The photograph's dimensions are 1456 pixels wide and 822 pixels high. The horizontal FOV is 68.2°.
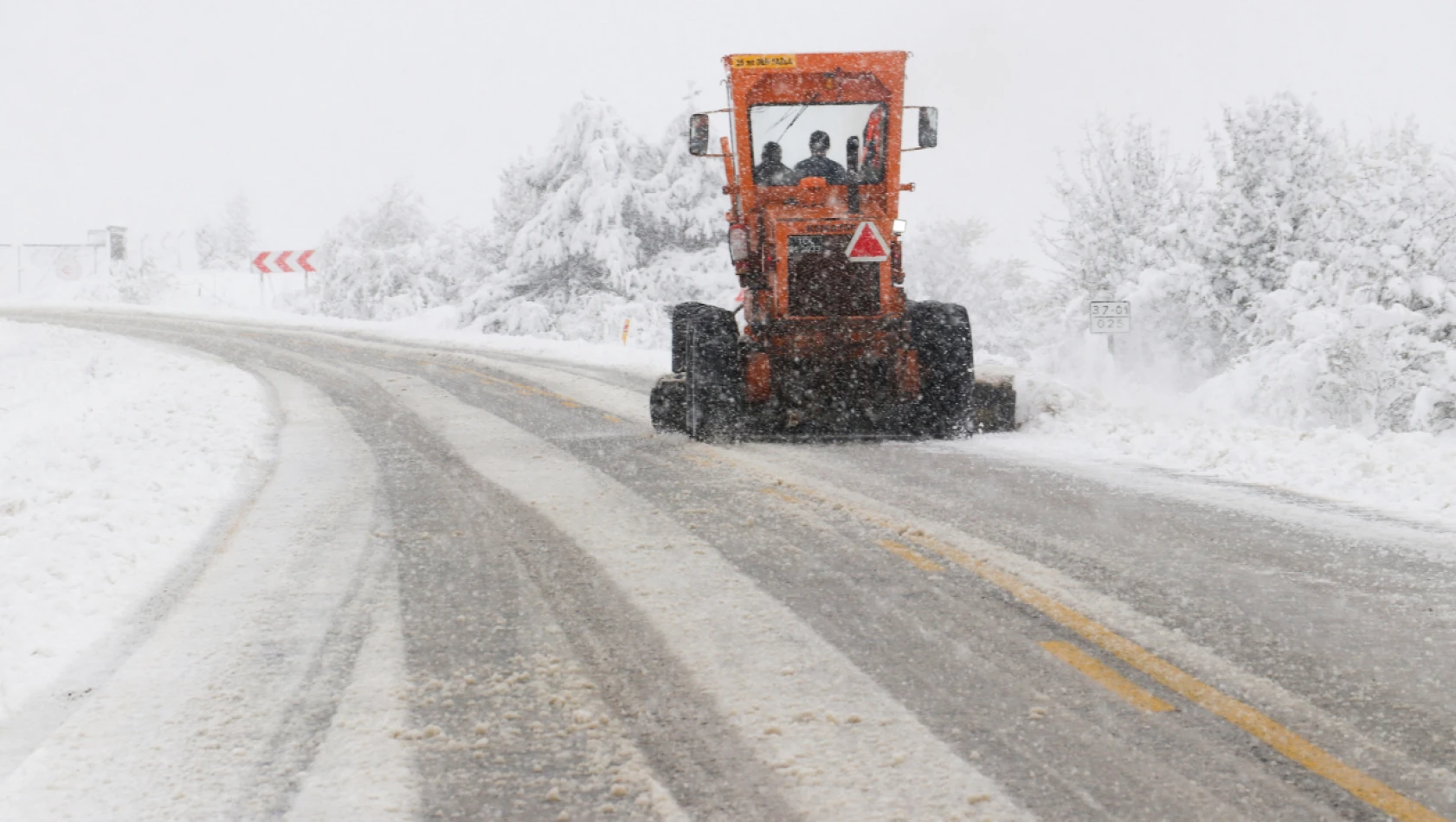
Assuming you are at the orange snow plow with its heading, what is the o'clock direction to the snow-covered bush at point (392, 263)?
The snow-covered bush is roughly at 11 o'clock from the orange snow plow.

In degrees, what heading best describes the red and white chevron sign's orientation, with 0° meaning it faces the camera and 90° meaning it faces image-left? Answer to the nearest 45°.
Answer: approximately 0°

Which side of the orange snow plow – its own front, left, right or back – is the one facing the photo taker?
back

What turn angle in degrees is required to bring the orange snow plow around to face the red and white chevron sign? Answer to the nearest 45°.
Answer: approximately 45° to its left

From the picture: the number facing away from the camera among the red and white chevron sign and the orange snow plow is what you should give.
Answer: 1
